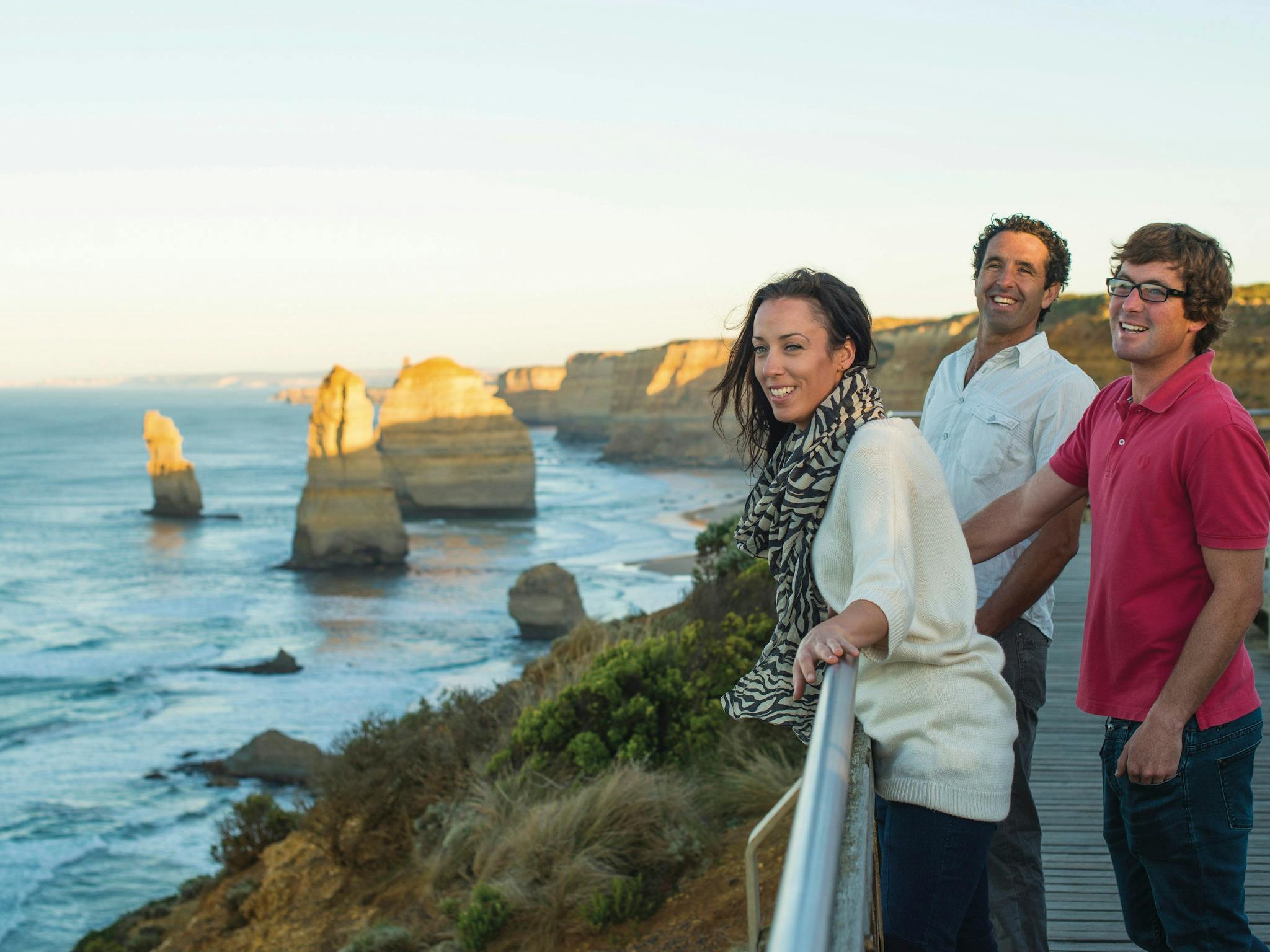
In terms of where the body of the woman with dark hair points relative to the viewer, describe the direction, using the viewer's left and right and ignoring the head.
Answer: facing to the left of the viewer

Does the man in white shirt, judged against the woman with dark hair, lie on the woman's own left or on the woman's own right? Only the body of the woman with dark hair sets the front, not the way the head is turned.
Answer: on the woman's own right

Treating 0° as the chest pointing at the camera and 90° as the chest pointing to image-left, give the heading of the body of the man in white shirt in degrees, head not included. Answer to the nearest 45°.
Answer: approximately 45°

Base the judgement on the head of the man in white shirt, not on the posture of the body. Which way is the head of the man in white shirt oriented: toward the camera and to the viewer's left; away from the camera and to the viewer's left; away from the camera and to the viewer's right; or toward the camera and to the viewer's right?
toward the camera and to the viewer's left

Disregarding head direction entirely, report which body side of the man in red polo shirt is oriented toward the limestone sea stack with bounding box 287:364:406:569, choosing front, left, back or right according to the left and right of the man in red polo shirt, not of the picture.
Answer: right

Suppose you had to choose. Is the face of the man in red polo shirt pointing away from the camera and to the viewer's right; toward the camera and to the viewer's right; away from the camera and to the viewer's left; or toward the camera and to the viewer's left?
toward the camera and to the viewer's left

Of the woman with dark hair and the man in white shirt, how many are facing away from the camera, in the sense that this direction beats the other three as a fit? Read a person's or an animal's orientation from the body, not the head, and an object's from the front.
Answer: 0
